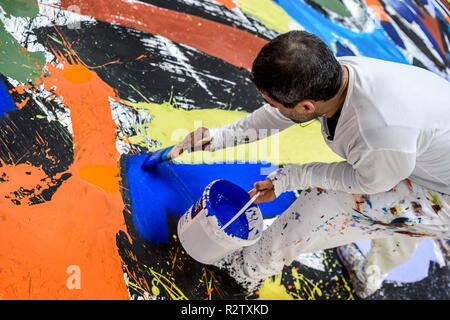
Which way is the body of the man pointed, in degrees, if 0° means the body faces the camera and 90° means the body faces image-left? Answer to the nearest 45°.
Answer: approximately 90°
